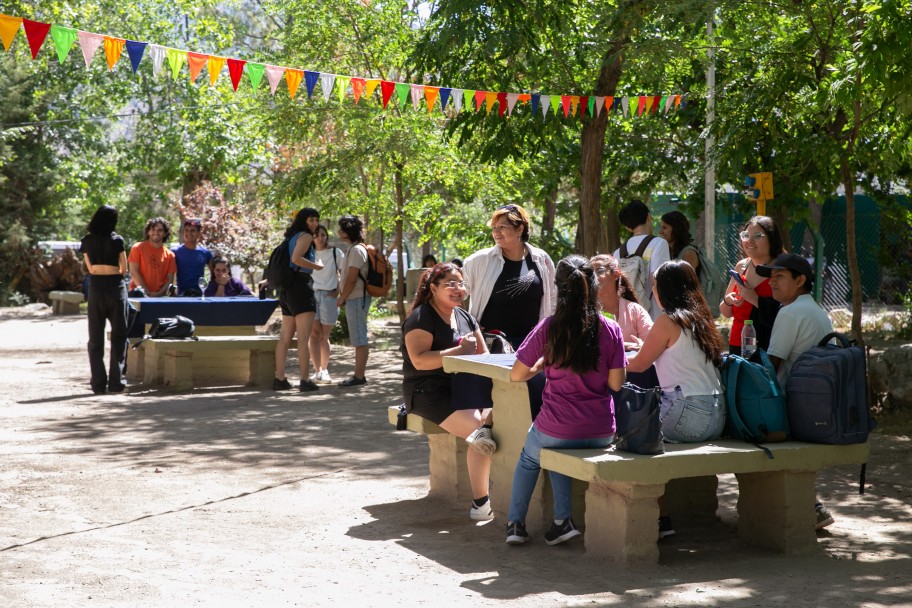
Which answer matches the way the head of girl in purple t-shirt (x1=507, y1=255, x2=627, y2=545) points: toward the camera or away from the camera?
away from the camera

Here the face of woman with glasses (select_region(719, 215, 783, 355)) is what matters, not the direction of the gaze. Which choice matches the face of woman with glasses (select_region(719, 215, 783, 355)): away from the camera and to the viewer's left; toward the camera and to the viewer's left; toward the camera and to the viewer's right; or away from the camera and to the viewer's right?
toward the camera and to the viewer's left

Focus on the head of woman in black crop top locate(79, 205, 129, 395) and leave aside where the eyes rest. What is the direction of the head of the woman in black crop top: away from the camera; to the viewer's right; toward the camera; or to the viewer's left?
away from the camera

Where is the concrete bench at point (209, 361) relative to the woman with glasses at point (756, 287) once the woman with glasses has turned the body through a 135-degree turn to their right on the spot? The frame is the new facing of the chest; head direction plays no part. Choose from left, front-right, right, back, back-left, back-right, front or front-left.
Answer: front-left

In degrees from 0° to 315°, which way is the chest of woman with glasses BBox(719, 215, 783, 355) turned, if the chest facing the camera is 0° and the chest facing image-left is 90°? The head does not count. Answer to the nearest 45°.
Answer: approximately 45°

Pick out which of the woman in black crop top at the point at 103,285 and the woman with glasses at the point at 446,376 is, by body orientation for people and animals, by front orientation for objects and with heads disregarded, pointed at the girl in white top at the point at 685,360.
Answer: the woman with glasses

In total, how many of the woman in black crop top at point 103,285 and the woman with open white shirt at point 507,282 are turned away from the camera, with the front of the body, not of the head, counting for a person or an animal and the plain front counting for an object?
1

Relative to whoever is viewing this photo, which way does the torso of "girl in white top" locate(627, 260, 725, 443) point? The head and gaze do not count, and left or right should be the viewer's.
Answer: facing away from the viewer and to the left of the viewer

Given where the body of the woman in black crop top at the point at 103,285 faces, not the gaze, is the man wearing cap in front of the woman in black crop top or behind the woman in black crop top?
behind

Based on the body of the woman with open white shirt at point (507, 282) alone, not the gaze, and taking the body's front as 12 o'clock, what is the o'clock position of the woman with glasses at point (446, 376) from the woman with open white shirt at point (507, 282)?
the woman with glasses at point (446, 376) is roughly at 1 o'clock from the woman with open white shirt at point (507, 282).

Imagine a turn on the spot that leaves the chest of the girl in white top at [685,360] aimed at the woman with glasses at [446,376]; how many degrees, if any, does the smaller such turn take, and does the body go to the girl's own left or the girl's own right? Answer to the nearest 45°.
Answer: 0° — they already face them

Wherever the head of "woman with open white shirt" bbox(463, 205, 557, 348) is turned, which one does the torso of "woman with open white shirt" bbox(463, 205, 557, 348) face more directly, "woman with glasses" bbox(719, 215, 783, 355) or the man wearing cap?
the man wearing cap

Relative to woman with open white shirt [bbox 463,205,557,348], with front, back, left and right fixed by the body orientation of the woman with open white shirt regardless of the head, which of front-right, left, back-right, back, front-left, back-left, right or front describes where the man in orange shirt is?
back-right

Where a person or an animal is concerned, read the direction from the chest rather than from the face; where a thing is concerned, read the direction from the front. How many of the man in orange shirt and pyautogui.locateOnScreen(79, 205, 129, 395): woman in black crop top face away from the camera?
1

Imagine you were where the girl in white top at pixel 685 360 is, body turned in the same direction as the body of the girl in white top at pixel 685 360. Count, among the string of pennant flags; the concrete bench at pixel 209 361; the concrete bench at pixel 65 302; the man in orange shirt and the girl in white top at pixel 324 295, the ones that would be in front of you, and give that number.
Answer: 5

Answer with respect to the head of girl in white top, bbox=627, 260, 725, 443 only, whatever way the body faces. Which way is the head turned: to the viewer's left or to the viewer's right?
to the viewer's left

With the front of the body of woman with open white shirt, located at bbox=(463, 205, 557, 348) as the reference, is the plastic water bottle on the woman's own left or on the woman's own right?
on the woman's own left

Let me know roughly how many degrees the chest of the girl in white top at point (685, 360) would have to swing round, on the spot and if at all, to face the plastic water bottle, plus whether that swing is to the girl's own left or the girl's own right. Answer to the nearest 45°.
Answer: approximately 90° to the girl's own right
